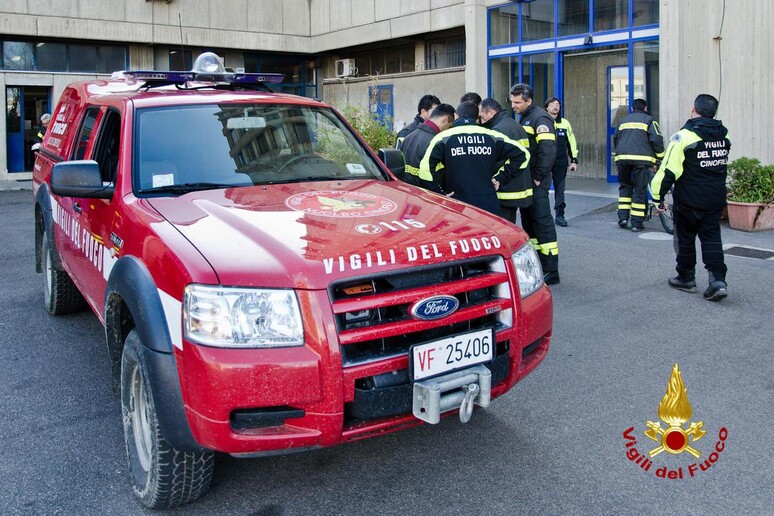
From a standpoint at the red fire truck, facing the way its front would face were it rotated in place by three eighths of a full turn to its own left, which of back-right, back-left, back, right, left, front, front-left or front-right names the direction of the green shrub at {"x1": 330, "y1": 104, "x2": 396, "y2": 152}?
front

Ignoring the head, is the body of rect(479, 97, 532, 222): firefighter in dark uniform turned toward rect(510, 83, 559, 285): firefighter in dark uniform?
no

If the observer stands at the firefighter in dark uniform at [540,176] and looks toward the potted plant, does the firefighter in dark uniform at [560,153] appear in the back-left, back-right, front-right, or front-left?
front-left

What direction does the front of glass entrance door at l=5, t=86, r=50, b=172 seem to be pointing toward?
toward the camera
